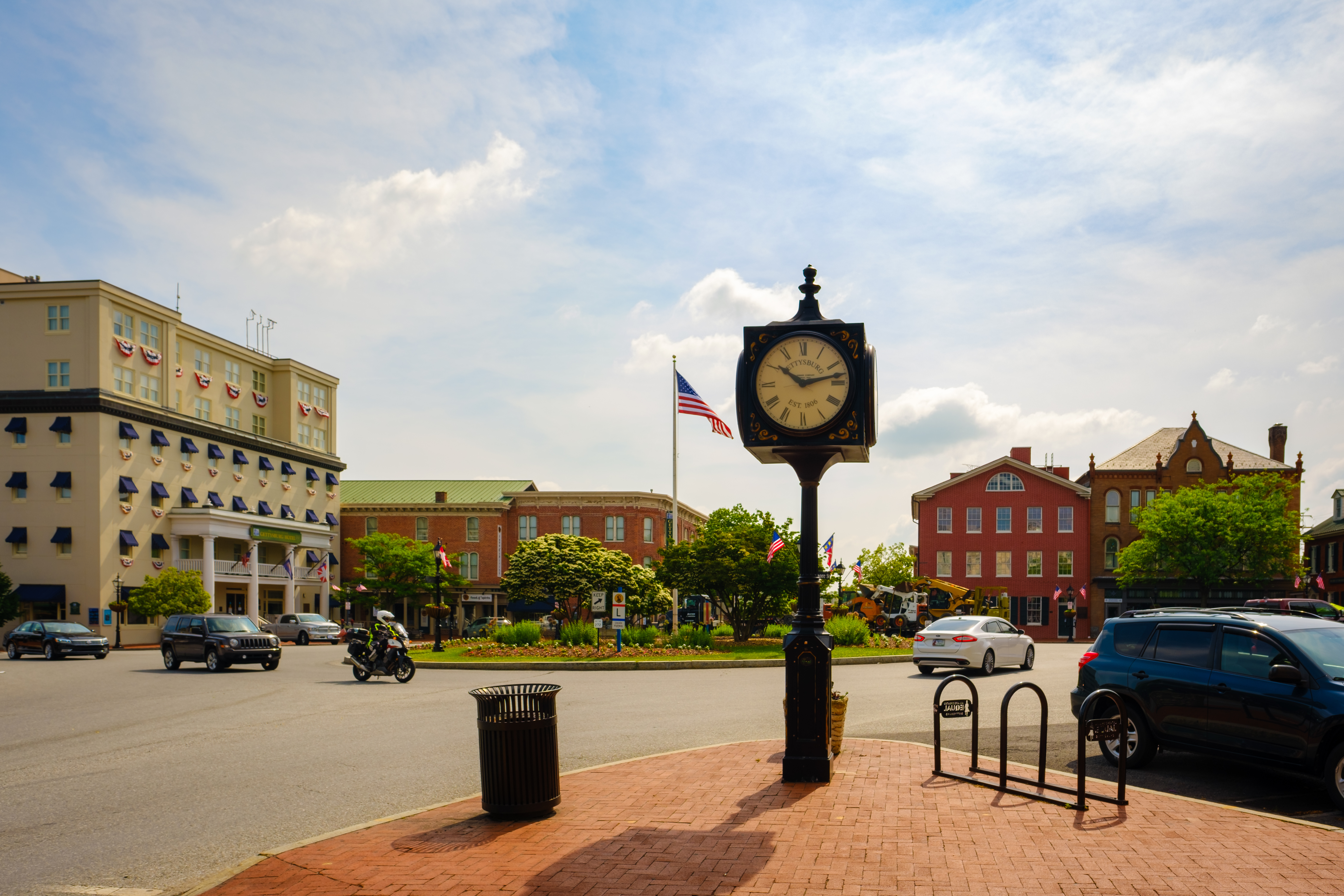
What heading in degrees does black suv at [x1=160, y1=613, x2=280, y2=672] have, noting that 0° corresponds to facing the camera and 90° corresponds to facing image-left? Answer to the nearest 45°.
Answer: approximately 315°

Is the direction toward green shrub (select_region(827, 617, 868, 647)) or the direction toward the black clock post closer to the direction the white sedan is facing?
the green shrub

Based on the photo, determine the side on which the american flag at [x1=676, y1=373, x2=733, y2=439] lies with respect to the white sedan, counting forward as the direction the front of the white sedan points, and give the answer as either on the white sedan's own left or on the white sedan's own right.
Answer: on the white sedan's own left

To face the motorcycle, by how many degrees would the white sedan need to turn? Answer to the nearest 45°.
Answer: approximately 135° to its left

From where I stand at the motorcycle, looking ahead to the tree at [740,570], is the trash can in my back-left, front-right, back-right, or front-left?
back-right

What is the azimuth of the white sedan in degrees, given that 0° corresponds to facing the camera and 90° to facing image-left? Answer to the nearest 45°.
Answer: approximately 225°

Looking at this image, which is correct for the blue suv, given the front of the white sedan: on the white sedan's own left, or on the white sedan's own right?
on the white sedan's own right
